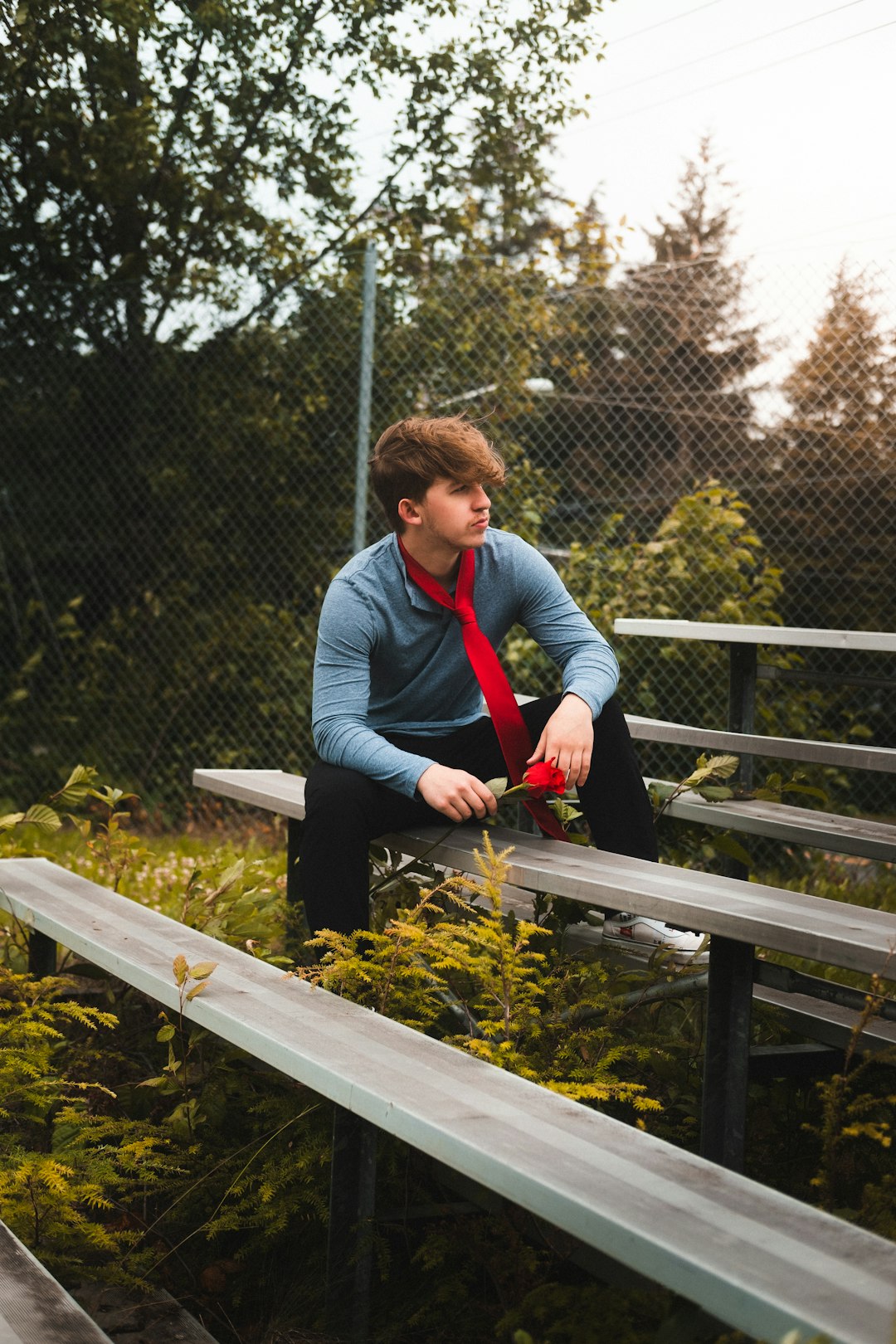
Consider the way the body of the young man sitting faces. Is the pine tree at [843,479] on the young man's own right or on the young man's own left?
on the young man's own left

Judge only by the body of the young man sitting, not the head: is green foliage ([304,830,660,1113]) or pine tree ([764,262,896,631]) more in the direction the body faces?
the green foliage

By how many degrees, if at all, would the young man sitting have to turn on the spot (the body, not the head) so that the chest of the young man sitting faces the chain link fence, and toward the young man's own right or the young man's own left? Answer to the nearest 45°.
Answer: approximately 135° to the young man's own left

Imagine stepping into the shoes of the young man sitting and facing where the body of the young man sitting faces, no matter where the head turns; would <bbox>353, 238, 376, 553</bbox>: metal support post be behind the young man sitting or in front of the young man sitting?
behind

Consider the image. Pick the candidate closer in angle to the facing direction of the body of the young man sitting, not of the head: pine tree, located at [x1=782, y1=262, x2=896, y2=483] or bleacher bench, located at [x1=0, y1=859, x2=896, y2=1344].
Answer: the bleacher bench

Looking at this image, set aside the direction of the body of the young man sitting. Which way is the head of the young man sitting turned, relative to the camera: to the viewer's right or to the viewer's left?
to the viewer's right

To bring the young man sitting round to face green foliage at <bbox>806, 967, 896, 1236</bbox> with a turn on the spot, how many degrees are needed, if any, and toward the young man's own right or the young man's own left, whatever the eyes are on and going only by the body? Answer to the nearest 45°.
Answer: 0° — they already face it

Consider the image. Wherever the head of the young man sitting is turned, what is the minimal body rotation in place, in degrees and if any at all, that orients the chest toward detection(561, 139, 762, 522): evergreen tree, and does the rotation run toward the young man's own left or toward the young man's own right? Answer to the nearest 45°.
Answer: approximately 135° to the young man's own left

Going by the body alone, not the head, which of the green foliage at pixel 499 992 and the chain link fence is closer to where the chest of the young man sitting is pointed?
the green foliage

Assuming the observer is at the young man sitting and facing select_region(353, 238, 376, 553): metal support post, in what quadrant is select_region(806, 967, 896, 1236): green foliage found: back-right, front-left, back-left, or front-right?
back-right

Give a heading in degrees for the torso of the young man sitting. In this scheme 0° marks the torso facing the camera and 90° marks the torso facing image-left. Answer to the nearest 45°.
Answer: approximately 315°

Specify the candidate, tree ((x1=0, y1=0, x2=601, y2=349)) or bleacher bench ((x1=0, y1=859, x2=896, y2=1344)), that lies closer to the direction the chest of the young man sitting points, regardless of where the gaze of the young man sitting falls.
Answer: the bleacher bench
